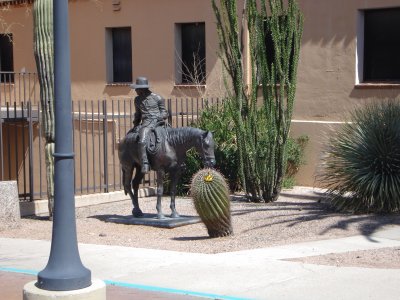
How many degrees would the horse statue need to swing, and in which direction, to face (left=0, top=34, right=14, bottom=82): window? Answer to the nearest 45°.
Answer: approximately 135° to its left

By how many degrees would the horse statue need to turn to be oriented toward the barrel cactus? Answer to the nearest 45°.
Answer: approximately 45° to its right

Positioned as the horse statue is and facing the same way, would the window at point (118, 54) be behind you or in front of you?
behind

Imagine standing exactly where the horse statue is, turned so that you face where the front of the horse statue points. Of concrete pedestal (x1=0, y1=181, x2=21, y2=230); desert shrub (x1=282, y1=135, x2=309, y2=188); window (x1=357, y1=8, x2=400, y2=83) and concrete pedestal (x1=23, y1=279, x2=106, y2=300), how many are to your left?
2

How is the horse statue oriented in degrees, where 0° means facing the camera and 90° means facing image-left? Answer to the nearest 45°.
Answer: approximately 315°

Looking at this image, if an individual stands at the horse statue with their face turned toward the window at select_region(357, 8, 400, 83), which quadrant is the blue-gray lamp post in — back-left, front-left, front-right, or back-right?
back-right

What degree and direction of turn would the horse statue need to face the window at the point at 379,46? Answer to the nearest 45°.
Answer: approximately 90° to its left

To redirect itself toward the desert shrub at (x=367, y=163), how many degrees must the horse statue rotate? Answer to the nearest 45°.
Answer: approximately 45° to its left

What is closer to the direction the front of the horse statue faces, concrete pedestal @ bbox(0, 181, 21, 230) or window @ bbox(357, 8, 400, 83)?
the window

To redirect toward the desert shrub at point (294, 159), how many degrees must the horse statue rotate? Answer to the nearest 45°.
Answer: approximately 90° to its left

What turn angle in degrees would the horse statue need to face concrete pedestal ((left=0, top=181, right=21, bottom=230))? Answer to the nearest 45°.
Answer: approximately 135° to its right

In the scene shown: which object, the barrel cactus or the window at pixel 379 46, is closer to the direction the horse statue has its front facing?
the barrel cactus

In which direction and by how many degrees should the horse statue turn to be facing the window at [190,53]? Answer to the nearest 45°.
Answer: approximately 135° to its left

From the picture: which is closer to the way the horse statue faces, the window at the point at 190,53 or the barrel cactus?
the barrel cactus
